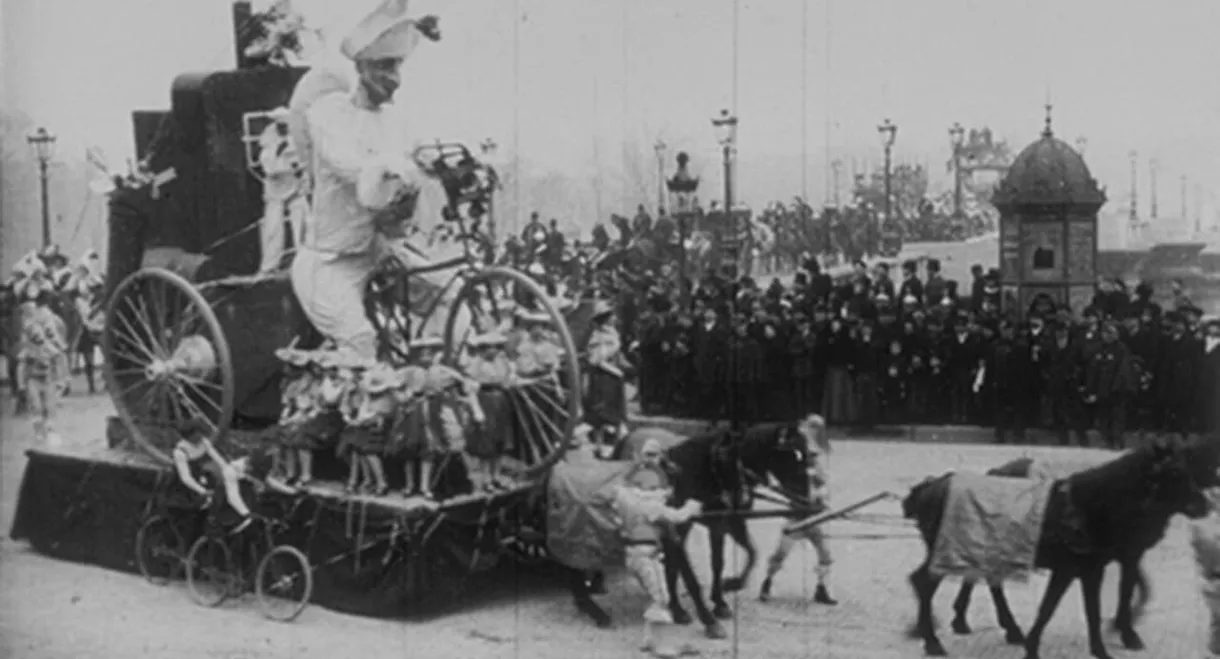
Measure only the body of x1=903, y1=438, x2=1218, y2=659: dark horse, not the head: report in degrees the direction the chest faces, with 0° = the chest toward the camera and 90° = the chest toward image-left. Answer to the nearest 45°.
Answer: approximately 270°

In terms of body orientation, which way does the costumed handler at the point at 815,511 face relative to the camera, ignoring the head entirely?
to the viewer's right

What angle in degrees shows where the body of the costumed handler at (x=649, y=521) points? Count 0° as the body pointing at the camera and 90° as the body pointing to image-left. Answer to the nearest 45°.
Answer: approximately 315°

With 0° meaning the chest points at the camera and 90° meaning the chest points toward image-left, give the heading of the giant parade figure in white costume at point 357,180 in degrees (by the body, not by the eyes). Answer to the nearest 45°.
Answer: approximately 315°

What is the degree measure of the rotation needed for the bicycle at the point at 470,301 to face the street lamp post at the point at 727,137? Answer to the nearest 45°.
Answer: approximately 90° to its left

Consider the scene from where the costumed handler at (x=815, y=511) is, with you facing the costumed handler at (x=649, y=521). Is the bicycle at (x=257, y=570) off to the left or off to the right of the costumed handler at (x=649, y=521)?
right

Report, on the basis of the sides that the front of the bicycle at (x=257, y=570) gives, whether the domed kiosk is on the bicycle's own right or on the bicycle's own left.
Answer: on the bicycle's own left

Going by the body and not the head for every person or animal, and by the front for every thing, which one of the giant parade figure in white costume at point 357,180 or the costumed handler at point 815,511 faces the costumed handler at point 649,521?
the giant parade figure in white costume

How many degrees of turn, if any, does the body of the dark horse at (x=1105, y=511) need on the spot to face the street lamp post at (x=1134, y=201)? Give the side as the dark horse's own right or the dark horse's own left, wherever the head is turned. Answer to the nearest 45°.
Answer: approximately 90° to the dark horse's own left

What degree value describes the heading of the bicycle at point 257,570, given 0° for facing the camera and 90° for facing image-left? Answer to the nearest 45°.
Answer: approximately 315°

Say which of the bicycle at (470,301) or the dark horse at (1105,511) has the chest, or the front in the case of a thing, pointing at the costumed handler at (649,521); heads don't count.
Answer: the bicycle

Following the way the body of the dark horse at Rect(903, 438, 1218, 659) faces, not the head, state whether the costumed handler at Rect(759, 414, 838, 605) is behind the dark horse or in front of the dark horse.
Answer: behind

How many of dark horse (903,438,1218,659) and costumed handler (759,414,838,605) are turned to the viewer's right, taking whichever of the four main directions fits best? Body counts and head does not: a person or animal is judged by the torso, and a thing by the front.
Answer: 2
